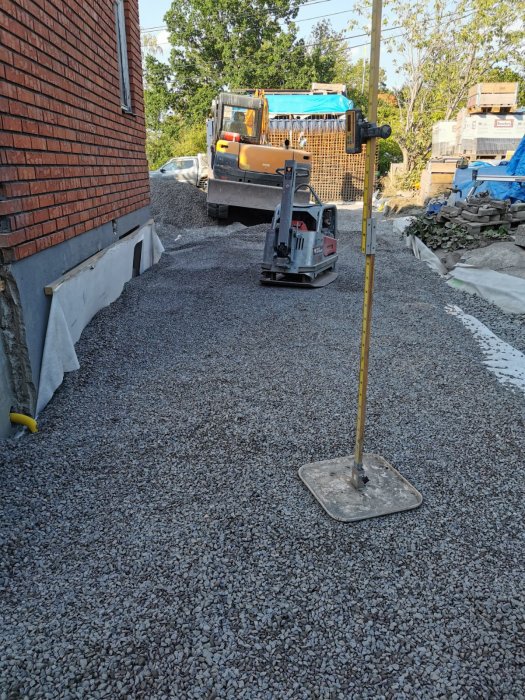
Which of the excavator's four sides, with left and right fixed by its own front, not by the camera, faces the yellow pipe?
back

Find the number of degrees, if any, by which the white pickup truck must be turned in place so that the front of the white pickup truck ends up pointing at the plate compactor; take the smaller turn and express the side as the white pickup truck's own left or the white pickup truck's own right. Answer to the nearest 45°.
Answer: approximately 90° to the white pickup truck's own left

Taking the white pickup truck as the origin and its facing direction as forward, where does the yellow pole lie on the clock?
The yellow pole is roughly at 9 o'clock from the white pickup truck.

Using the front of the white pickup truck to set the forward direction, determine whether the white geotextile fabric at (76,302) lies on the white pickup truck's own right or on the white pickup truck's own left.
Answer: on the white pickup truck's own left

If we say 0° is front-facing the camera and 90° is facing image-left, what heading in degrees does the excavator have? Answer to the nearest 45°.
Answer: approximately 180°
